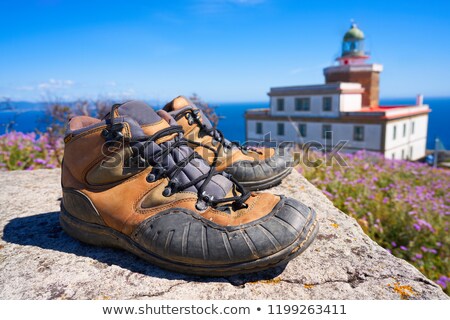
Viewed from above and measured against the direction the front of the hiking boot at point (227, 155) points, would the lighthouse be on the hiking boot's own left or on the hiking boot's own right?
on the hiking boot's own left

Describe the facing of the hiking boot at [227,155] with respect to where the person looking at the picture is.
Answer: facing to the right of the viewer

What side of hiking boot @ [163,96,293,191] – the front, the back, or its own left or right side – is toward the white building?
left

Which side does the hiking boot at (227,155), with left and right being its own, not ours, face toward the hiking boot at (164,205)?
right
